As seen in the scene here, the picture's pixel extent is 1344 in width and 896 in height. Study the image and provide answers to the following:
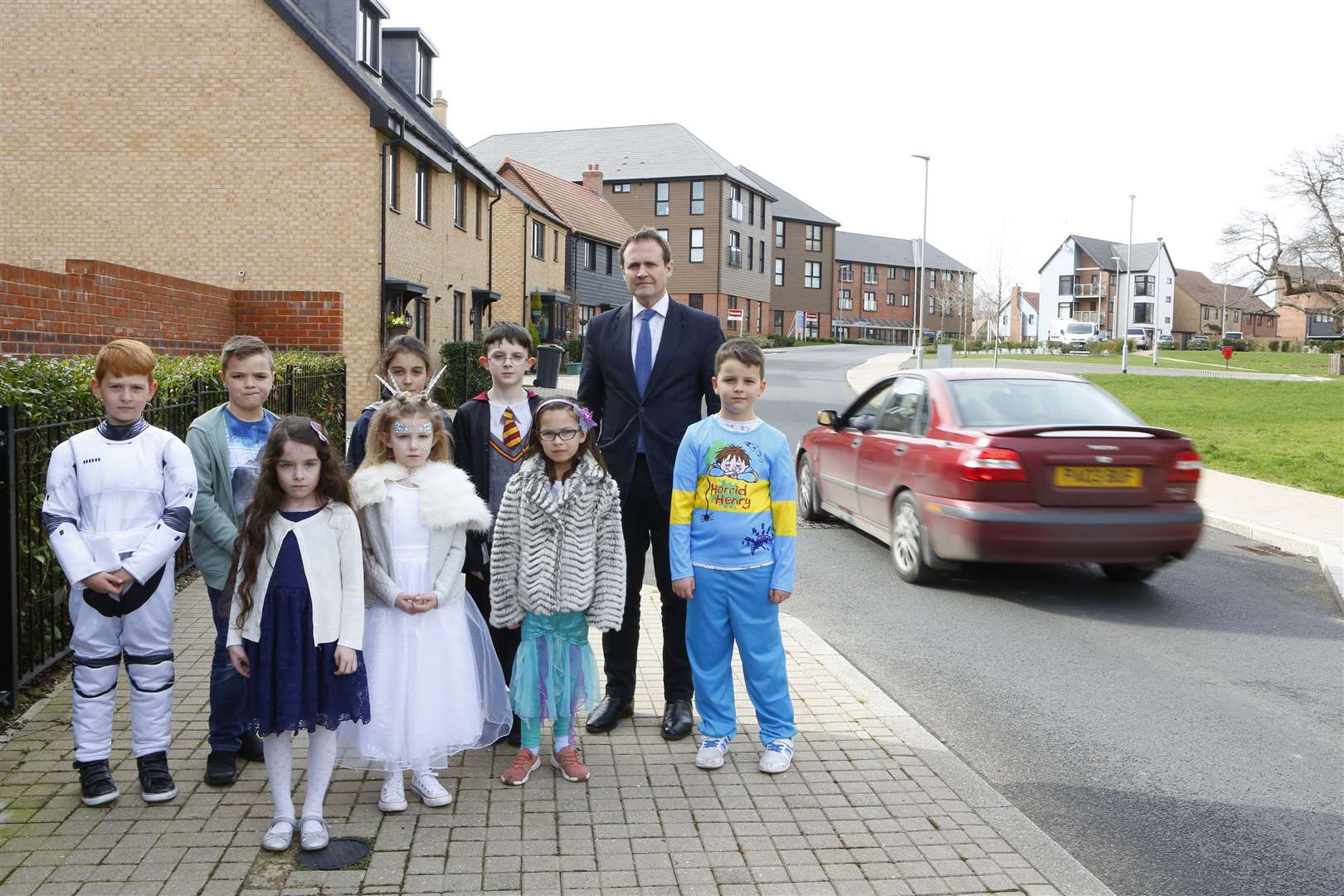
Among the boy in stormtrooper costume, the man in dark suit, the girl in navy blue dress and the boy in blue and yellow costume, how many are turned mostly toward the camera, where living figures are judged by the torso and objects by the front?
4

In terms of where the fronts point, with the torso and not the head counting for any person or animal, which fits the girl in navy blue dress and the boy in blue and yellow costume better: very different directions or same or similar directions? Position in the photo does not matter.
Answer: same or similar directions

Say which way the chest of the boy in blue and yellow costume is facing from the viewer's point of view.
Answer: toward the camera

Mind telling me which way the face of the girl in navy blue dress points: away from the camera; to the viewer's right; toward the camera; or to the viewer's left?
toward the camera

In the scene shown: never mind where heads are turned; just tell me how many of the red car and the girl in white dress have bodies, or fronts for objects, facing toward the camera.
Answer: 1

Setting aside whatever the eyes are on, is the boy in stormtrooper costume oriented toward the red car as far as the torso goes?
no

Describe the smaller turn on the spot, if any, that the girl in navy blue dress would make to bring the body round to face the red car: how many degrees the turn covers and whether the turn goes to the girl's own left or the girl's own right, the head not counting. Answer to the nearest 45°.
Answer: approximately 135° to the girl's own left

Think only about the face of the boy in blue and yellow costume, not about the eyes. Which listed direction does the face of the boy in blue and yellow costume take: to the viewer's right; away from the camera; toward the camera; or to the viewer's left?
toward the camera

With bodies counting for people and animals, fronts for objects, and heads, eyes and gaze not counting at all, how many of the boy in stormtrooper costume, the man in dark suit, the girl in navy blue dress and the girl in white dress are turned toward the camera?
4

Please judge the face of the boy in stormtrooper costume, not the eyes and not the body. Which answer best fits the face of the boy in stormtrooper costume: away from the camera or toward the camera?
toward the camera

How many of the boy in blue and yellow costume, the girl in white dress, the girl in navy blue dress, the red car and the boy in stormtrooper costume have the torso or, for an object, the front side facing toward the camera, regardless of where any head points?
4

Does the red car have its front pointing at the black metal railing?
no

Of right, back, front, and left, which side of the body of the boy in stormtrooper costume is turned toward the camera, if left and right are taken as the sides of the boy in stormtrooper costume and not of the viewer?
front

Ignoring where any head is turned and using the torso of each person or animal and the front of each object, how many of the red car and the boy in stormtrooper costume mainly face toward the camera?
1

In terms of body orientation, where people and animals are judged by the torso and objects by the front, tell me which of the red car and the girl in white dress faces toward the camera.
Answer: the girl in white dress

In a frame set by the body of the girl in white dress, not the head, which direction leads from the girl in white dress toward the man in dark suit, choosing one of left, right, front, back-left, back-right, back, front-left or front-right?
back-left
